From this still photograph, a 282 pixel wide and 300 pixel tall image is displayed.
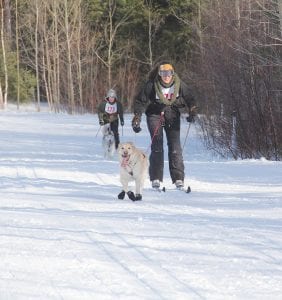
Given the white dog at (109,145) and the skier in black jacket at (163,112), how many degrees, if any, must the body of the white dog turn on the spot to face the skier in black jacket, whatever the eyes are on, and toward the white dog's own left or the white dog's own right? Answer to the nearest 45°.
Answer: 0° — it already faces them

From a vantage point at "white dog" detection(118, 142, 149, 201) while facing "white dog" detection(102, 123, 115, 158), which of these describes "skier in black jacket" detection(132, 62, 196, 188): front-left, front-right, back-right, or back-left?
front-right

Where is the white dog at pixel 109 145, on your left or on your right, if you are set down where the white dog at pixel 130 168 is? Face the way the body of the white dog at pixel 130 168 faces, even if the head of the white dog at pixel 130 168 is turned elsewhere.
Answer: on your right

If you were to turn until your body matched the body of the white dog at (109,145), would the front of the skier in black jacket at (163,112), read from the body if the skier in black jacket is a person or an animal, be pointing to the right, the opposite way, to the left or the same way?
the same way

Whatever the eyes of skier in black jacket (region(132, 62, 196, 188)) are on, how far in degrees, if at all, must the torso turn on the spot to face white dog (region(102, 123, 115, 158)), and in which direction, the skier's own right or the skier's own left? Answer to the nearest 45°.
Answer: approximately 180°

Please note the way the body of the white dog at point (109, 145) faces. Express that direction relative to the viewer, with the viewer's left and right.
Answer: facing the viewer

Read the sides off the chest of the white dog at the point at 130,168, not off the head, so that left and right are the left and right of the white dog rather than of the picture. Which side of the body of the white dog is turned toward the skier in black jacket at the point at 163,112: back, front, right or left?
back

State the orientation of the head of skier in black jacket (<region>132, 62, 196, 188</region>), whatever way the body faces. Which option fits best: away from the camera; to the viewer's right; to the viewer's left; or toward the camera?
toward the camera

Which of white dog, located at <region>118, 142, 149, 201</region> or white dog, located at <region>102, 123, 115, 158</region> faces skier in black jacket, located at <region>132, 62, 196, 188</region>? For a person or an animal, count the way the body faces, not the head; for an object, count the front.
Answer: white dog, located at <region>102, 123, 115, 158</region>

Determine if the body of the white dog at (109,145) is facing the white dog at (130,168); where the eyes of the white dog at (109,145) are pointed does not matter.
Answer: yes

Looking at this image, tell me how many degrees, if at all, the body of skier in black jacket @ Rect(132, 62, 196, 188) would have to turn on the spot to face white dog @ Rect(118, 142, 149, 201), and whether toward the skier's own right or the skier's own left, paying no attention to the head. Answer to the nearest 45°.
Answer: approximately 45° to the skier's own right

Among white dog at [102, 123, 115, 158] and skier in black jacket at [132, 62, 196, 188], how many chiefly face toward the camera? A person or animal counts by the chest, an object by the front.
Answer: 2

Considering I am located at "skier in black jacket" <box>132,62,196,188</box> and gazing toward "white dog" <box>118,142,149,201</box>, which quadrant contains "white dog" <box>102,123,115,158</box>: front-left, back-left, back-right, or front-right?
back-right

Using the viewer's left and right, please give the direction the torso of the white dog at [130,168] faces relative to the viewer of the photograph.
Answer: facing the viewer and to the left of the viewer

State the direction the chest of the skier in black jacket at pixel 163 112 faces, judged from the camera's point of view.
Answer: toward the camera
